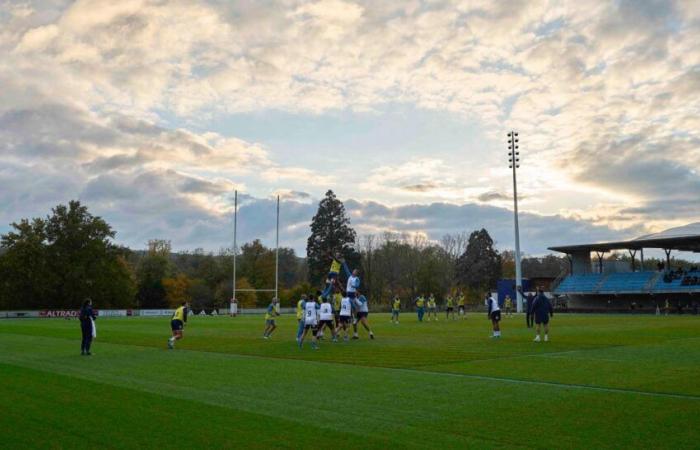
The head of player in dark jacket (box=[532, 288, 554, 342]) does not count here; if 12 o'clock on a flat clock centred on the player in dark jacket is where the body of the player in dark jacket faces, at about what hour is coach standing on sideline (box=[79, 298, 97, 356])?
The coach standing on sideline is roughly at 8 o'clock from the player in dark jacket.

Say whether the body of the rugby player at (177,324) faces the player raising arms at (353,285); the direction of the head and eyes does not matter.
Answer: yes

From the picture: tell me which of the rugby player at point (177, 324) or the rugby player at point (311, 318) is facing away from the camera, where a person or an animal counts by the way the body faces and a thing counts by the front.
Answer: the rugby player at point (311, 318)

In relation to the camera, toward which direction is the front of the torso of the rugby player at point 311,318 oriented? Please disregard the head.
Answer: away from the camera

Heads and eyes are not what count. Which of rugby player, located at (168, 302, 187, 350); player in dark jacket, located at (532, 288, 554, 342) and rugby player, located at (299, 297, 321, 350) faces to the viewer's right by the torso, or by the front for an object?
rugby player, located at (168, 302, 187, 350)

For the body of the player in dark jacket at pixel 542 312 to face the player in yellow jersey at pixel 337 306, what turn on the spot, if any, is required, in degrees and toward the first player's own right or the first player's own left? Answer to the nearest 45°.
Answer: approximately 90° to the first player's own left

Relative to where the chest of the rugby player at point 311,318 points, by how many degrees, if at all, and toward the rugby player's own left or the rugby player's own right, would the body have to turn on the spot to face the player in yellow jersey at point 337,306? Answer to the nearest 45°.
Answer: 0° — they already face them

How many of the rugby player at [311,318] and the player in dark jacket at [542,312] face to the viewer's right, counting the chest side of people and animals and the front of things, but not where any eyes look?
0

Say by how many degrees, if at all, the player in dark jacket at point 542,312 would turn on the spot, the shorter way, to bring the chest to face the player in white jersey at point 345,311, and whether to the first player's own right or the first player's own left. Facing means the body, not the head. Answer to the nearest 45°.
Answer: approximately 90° to the first player's own left

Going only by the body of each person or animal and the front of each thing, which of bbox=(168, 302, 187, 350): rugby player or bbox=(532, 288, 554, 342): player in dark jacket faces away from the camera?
the player in dark jacket

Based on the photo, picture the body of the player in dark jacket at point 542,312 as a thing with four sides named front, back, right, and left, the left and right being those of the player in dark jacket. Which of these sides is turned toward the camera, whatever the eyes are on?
back

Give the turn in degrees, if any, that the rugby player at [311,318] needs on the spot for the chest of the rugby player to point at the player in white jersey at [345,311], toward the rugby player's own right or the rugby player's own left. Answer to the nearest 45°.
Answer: approximately 45° to the rugby player's own right

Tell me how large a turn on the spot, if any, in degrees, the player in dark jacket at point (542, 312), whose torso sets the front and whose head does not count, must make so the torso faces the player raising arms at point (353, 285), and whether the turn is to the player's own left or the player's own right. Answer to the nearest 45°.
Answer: approximately 90° to the player's own left

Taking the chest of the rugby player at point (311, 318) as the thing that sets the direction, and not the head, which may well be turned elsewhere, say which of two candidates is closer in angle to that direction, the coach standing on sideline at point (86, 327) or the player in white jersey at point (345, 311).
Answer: the player in white jersey

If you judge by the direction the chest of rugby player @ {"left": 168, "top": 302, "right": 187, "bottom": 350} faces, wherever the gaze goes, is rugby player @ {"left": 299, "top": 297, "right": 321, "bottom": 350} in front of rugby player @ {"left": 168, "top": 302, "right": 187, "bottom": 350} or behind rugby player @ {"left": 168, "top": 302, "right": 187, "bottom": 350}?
in front

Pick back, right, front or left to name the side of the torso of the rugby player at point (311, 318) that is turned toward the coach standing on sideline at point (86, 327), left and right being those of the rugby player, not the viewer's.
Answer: left
